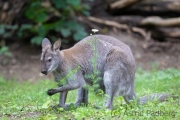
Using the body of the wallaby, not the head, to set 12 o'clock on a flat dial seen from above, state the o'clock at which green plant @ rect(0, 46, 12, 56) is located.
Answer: The green plant is roughly at 2 o'clock from the wallaby.

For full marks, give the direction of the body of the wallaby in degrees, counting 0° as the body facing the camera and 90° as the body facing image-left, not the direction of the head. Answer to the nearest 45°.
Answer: approximately 90°
